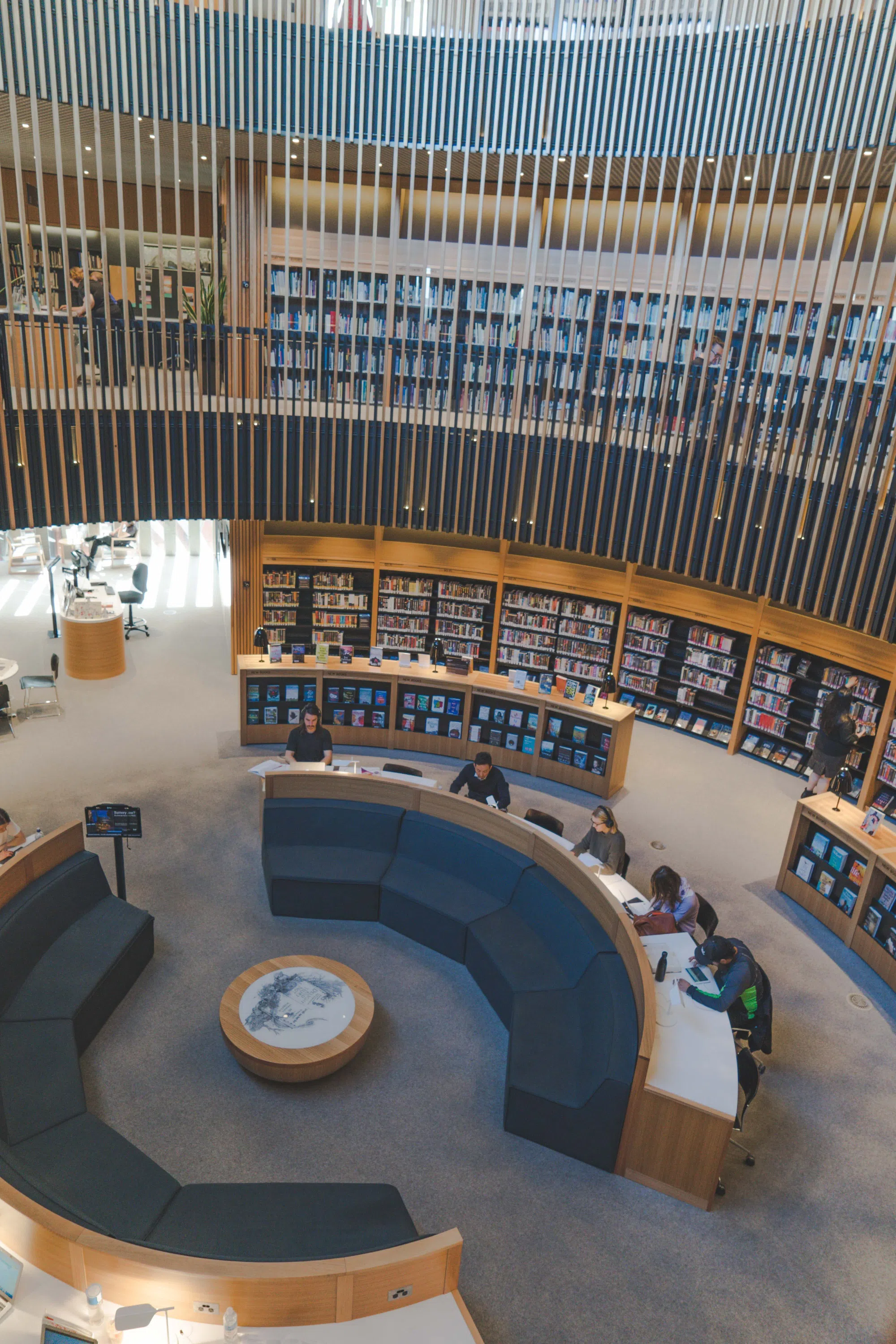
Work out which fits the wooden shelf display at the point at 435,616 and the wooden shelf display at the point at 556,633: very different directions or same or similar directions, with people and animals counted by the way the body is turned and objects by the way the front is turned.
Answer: same or similar directions

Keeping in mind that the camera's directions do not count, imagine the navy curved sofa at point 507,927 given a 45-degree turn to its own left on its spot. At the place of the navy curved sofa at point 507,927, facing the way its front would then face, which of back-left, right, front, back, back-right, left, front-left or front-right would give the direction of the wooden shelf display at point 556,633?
back

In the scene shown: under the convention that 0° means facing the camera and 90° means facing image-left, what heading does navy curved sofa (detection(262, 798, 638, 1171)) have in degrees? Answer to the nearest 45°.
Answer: approximately 45°

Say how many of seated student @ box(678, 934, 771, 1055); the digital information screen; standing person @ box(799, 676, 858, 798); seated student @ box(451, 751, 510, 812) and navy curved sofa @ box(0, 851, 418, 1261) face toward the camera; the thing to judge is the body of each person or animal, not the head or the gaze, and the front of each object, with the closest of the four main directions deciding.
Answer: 2

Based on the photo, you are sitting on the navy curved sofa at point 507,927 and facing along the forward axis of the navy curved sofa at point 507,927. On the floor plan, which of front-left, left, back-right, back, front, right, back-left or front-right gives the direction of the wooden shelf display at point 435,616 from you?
back-right

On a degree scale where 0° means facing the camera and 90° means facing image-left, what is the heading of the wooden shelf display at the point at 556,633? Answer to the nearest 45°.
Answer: approximately 0°

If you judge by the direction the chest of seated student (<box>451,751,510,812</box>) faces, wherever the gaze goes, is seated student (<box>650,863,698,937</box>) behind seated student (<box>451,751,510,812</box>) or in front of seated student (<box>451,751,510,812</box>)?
in front

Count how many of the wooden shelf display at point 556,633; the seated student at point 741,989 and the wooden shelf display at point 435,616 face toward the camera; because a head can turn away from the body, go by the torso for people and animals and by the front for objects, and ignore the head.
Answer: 2

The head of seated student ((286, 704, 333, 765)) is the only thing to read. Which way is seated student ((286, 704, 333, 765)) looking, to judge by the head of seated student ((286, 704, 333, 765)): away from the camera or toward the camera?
toward the camera

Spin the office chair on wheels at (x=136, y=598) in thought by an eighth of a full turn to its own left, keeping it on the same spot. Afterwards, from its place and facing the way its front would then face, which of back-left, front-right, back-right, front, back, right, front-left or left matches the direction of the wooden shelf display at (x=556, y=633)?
left

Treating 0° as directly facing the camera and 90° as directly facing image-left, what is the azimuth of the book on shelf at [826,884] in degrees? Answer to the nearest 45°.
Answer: approximately 45°

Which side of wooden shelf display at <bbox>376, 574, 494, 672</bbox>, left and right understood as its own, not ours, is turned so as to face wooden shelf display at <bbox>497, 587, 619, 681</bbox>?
left

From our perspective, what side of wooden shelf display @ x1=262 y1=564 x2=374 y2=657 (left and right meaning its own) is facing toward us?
front

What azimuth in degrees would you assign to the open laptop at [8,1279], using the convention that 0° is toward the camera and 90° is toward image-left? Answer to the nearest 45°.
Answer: approximately 45°

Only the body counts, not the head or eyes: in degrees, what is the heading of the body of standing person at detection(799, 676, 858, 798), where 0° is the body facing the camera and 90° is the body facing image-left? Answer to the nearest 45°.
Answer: approximately 225°

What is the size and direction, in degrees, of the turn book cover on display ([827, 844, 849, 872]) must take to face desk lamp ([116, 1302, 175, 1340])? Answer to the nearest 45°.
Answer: approximately 45° to its left

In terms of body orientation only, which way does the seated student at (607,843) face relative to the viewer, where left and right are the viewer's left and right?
facing the viewer and to the left of the viewer

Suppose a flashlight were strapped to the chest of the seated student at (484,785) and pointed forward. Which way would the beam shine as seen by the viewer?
toward the camera

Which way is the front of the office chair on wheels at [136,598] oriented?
to the viewer's left

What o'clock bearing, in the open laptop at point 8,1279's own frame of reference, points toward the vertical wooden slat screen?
The vertical wooden slat screen is roughly at 6 o'clock from the open laptop.

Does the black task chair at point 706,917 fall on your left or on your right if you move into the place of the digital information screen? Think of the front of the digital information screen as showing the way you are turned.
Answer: on your left
